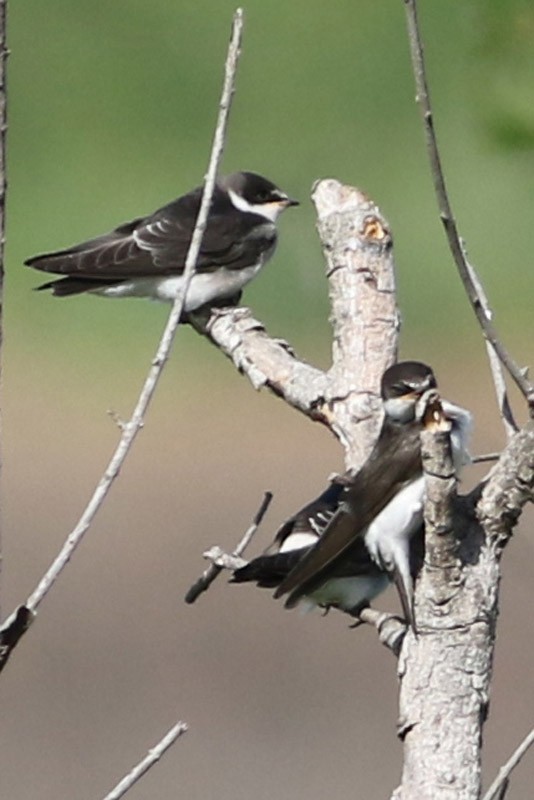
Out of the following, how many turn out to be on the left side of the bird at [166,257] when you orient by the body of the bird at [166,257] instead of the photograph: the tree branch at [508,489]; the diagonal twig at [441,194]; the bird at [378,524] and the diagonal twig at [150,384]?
0

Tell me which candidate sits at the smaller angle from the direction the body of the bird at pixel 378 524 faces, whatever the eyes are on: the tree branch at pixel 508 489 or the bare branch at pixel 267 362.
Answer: the tree branch

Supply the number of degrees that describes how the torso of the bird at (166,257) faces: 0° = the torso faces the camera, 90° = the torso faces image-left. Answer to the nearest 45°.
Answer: approximately 270°

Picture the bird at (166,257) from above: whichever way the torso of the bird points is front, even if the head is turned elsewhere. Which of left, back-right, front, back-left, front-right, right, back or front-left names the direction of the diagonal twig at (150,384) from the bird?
right

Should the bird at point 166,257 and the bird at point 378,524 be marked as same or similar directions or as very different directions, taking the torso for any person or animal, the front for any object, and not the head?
same or similar directions

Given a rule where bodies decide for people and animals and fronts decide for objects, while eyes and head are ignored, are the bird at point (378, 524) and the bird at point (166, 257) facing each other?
no

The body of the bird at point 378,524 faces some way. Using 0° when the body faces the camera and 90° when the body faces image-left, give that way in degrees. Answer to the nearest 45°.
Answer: approximately 270°

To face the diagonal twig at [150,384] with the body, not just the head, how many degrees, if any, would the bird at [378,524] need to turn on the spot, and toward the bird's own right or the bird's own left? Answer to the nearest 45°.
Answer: approximately 135° to the bird's own right

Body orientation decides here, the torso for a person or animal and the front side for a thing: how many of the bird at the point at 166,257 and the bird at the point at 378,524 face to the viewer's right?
2
